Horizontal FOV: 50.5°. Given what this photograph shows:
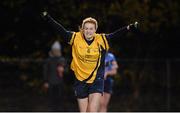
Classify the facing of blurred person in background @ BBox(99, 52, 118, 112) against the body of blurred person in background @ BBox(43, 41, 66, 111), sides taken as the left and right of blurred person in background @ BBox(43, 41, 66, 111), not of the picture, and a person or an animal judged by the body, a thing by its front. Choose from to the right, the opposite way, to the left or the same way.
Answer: to the right

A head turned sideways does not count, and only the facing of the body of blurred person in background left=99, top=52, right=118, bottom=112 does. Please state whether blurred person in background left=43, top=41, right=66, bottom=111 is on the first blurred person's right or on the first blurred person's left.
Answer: on the first blurred person's right

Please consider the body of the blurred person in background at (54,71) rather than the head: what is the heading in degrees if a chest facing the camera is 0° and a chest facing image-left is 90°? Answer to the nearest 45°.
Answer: approximately 315°

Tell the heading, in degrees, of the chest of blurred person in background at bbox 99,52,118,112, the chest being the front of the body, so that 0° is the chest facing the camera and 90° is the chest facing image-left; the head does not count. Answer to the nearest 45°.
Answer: approximately 45°
